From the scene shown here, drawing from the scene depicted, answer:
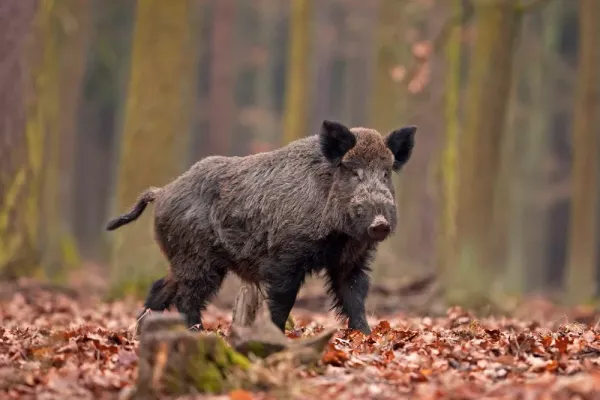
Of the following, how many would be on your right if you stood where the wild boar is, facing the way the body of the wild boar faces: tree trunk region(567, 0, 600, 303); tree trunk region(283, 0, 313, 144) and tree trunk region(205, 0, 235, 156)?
0

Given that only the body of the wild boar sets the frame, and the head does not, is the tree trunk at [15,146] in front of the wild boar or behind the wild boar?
behind

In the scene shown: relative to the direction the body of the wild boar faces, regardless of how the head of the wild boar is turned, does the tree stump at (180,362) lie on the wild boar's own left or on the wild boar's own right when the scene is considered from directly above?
on the wild boar's own right

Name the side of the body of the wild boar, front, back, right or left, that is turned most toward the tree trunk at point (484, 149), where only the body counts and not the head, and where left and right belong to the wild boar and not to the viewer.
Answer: left

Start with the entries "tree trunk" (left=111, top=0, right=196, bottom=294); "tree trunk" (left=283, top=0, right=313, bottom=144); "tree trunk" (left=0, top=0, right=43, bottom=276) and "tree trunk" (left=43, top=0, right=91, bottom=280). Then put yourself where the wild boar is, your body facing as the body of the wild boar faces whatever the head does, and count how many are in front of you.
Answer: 0

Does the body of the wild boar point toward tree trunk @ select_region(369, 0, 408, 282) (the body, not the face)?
no

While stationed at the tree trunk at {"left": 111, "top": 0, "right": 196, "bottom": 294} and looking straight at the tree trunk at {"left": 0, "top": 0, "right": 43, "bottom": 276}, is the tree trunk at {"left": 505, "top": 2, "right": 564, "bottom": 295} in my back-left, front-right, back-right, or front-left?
back-right

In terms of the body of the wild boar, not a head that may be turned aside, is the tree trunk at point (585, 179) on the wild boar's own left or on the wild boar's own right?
on the wild boar's own left

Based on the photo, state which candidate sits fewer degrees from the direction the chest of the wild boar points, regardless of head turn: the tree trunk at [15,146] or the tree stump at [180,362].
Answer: the tree stump

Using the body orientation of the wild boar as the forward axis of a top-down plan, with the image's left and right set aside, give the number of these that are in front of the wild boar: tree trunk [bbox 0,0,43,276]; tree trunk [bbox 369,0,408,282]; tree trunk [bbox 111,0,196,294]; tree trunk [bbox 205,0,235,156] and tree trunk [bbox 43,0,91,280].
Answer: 0

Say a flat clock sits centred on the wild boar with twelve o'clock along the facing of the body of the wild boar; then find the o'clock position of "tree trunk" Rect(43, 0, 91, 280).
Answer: The tree trunk is roughly at 7 o'clock from the wild boar.

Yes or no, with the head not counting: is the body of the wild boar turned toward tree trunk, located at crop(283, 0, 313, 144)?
no

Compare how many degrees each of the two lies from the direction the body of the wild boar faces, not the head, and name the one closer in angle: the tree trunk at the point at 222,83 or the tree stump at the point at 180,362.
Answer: the tree stump

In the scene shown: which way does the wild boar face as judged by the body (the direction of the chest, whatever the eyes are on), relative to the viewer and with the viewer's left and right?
facing the viewer and to the right of the viewer

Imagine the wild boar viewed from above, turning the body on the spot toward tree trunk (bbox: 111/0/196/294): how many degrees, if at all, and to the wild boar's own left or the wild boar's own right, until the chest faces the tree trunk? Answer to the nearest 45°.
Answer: approximately 135° to the wild boar's own left

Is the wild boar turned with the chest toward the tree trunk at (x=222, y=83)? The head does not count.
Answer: no

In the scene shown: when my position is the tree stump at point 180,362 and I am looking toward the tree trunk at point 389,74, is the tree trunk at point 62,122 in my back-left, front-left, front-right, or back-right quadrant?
front-left
